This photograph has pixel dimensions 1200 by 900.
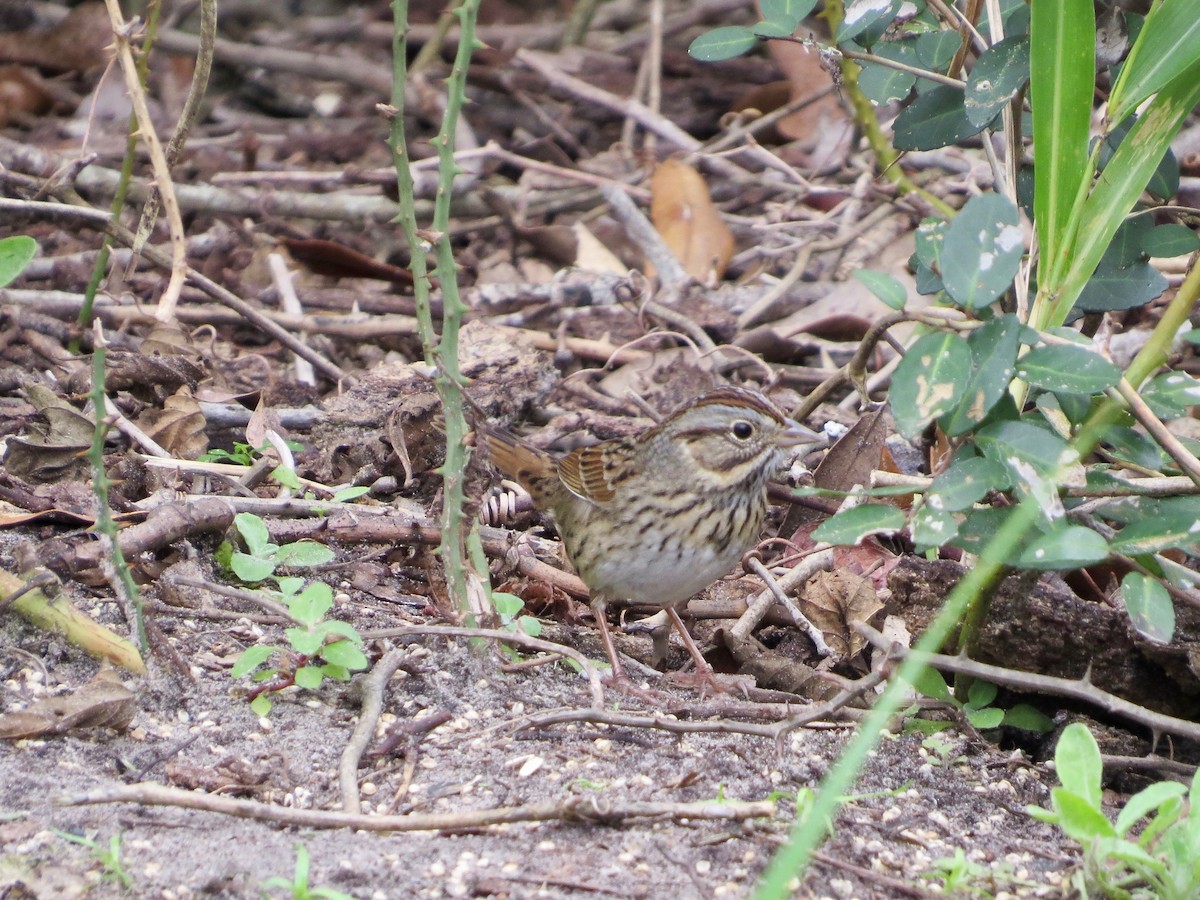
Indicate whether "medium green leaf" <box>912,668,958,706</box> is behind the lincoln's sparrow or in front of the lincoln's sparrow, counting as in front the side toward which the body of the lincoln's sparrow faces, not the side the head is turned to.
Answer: in front

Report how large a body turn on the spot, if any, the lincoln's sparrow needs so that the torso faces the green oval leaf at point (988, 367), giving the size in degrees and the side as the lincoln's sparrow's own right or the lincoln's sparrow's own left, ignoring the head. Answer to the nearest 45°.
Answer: approximately 45° to the lincoln's sparrow's own left

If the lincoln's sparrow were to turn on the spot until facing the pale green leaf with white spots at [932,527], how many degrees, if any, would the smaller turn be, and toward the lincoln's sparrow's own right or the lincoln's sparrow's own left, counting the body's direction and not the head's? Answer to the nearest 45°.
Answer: approximately 45° to the lincoln's sparrow's own left

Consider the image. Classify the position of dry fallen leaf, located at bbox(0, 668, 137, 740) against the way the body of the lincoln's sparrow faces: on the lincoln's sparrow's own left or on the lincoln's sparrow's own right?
on the lincoln's sparrow's own right

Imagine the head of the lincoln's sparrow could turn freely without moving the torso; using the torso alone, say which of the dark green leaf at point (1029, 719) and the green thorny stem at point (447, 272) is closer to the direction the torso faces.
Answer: the dark green leaf

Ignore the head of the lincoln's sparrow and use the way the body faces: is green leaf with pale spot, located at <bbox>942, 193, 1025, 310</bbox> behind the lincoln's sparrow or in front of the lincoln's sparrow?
in front

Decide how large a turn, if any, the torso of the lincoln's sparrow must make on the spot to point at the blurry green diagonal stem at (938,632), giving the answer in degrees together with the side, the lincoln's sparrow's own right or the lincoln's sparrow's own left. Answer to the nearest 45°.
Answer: approximately 45° to the lincoln's sparrow's own right

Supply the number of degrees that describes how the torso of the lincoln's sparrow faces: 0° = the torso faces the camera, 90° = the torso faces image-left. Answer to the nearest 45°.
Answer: approximately 315°
